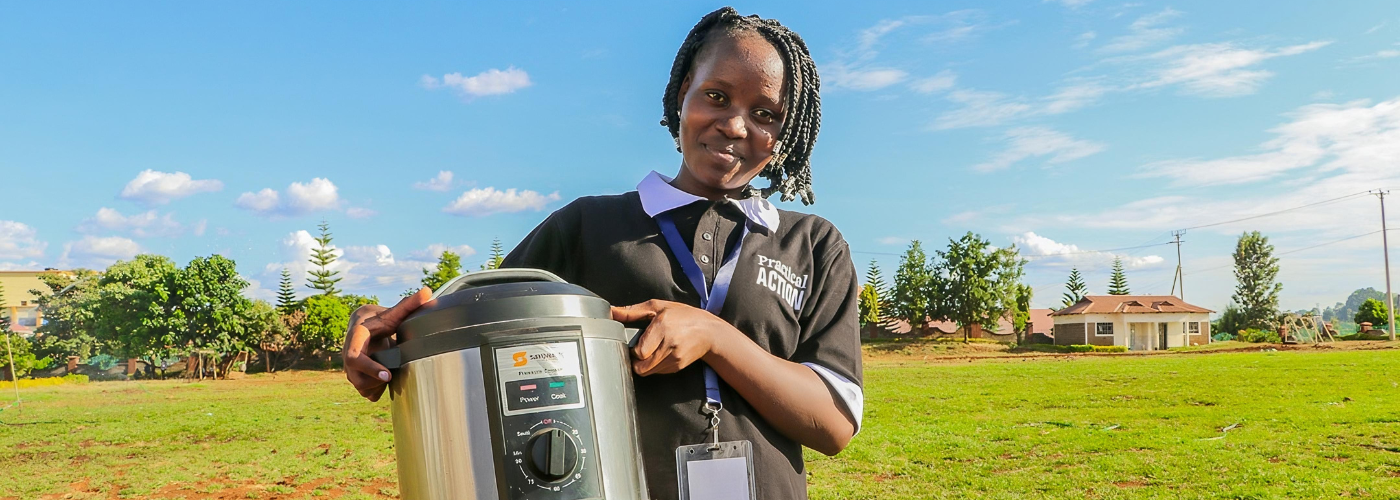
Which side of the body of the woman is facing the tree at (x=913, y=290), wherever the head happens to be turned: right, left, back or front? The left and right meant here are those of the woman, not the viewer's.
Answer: back

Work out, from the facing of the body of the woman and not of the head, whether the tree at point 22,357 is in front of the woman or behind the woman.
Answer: behind

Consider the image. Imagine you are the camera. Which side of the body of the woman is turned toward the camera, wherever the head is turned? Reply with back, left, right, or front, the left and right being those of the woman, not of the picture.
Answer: front

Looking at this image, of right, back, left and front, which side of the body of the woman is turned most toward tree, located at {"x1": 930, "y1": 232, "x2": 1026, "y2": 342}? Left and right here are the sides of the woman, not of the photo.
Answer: back

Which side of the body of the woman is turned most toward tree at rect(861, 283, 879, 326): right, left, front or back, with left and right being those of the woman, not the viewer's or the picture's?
back

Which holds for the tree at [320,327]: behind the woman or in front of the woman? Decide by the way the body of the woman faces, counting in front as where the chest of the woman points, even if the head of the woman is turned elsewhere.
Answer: behind
